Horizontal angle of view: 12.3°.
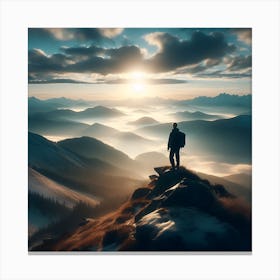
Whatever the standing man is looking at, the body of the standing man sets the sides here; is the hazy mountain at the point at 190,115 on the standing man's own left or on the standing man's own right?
on the standing man's own right

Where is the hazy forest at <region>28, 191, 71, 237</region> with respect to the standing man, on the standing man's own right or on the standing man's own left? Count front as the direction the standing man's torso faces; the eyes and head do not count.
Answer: on the standing man's own left

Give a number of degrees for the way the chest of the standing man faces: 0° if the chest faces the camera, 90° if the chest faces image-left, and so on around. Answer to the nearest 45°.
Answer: approximately 135°
